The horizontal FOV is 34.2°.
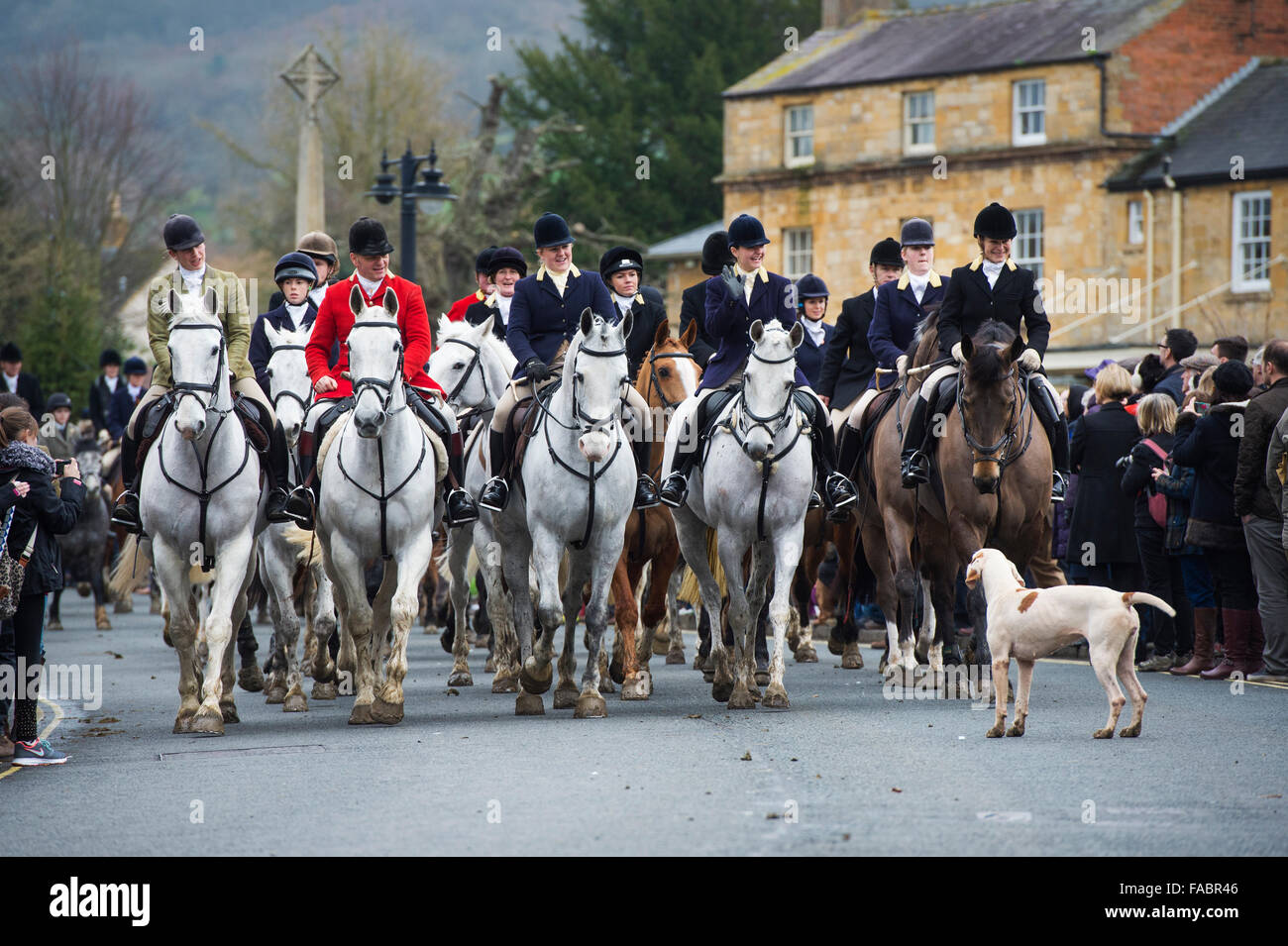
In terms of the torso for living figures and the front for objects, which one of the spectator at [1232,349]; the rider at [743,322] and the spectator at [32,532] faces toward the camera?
the rider

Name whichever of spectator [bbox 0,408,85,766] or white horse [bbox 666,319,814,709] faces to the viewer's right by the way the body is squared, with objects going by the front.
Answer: the spectator

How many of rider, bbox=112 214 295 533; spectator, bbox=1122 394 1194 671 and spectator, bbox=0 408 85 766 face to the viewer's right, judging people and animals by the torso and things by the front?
1

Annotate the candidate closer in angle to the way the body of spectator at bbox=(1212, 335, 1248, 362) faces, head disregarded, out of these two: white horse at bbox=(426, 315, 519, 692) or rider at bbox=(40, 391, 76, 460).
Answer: the rider

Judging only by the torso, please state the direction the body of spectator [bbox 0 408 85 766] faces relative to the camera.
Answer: to the viewer's right

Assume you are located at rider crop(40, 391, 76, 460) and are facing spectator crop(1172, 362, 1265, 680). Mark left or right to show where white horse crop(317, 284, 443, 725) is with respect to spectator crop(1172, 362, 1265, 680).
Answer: right

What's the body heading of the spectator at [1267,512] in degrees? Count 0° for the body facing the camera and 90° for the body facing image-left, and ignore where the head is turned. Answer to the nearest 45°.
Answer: approximately 135°

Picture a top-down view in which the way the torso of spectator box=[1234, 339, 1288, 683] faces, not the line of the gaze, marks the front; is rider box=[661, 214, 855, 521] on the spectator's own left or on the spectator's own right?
on the spectator's own left

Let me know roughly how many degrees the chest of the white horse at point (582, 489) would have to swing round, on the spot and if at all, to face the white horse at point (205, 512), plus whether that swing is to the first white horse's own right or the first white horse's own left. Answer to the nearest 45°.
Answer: approximately 90° to the first white horse's own right

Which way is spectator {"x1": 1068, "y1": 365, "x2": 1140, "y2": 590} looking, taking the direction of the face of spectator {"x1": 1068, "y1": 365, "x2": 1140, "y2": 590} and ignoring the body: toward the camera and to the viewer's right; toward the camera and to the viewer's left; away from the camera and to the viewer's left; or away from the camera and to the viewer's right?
away from the camera and to the viewer's left
